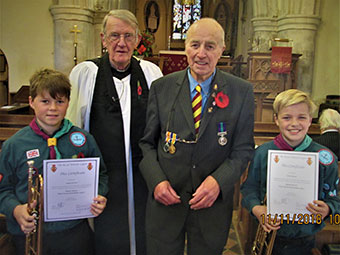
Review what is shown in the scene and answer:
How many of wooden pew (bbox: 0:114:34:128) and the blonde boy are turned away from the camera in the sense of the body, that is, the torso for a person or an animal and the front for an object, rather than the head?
1

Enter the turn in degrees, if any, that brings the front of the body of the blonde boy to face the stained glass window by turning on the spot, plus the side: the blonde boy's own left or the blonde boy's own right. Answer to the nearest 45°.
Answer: approximately 180°

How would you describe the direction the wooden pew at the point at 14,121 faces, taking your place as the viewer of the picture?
facing away from the viewer

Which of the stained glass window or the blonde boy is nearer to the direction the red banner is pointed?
the blonde boy

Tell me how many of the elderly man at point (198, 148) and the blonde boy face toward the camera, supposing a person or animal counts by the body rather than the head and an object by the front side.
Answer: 2

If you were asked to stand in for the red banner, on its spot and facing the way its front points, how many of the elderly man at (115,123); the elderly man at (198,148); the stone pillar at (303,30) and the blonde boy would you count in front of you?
3

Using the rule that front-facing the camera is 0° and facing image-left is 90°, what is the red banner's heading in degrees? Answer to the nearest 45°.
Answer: approximately 0°

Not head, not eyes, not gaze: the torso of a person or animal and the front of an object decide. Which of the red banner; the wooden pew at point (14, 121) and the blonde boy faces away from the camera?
the wooden pew
